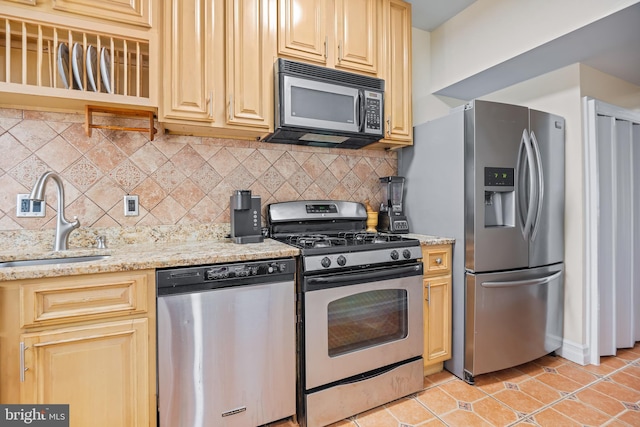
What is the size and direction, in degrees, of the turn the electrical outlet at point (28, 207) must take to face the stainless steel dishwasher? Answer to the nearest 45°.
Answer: approximately 45° to its left

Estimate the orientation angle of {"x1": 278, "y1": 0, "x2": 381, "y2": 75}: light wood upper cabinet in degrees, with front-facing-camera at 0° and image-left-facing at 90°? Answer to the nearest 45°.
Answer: approximately 315°

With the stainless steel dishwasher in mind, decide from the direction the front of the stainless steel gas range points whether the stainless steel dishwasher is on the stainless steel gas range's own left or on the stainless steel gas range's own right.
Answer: on the stainless steel gas range's own right

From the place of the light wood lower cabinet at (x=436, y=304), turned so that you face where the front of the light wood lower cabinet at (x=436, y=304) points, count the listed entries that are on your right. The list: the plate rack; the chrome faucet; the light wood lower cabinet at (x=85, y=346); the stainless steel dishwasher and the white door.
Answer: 4

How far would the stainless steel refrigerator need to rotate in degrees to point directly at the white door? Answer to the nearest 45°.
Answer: approximately 90° to its left

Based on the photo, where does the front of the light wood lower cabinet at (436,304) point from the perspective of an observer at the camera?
facing the viewer and to the right of the viewer

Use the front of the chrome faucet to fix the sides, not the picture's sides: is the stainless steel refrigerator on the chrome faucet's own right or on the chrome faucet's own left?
on the chrome faucet's own left

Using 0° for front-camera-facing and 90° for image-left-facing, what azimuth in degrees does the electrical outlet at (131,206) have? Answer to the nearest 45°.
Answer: approximately 0°

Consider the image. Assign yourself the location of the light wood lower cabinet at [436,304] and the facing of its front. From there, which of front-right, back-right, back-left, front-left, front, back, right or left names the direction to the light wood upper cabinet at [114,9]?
right

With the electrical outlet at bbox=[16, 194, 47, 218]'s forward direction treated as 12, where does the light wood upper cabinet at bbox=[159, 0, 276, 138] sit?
The light wood upper cabinet is roughly at 10 o'clock from the electrical outlet.

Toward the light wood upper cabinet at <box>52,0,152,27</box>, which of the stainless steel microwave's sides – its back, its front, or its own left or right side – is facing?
right

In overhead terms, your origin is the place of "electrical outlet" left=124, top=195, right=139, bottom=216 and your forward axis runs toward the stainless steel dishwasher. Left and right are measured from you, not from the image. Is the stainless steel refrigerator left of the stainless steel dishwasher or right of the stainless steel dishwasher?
left

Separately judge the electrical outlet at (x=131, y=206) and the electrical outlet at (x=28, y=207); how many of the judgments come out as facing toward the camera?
2
